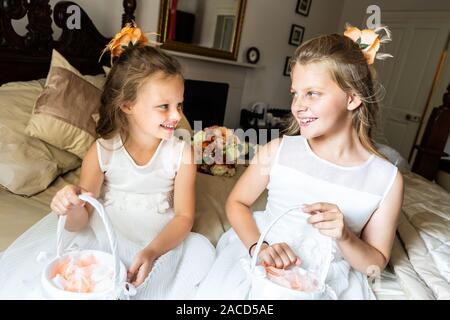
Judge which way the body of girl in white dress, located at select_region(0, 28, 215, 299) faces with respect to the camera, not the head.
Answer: toward the camera

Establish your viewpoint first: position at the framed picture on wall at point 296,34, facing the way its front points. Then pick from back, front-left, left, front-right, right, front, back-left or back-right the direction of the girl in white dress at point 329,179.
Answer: front

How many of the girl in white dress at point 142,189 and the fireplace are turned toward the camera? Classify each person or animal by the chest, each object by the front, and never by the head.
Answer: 2

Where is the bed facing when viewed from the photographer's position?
facing the viewer and to the right of the viewer

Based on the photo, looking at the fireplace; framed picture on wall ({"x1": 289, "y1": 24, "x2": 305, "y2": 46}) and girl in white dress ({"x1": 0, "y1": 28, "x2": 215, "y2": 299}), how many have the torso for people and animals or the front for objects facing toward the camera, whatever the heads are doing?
3

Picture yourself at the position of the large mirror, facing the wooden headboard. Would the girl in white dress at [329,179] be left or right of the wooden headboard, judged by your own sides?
left

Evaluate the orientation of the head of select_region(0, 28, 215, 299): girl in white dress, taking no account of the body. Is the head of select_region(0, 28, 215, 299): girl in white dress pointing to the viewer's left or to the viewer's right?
to the viewer's right

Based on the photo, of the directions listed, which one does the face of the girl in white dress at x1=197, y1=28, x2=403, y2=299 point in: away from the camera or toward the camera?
toward the camera

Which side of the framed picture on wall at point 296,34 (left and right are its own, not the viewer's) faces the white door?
left

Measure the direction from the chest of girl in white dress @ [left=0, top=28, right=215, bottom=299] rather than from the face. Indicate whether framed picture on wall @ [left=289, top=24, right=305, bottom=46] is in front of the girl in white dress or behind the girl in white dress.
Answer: behind

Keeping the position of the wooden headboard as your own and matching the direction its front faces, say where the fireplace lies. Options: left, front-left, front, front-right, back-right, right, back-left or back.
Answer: left

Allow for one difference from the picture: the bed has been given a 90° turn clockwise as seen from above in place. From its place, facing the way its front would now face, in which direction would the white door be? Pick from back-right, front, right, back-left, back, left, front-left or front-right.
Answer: back

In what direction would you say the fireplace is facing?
toward the camera

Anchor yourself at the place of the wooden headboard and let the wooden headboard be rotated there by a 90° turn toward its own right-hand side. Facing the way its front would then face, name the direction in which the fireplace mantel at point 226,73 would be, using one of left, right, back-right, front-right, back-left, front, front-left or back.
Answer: back

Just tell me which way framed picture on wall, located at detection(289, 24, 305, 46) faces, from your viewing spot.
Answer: facing the viewer
